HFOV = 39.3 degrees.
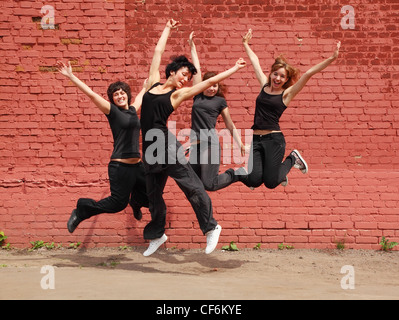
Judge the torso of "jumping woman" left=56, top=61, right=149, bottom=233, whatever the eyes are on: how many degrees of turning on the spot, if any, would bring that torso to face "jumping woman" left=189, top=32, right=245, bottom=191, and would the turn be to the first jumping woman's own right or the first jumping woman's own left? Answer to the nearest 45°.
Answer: approximately 45° to the first jumping woman's own left

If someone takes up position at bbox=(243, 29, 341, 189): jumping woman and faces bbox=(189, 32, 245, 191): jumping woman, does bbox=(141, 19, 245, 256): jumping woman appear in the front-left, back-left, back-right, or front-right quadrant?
front-left

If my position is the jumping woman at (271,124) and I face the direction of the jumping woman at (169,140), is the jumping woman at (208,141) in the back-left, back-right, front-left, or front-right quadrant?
front-right

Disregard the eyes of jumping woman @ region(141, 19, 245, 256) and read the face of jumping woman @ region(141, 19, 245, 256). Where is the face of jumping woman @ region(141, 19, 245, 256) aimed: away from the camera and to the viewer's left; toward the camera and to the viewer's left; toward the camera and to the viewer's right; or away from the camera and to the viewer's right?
toward the camera and to the viewer's right

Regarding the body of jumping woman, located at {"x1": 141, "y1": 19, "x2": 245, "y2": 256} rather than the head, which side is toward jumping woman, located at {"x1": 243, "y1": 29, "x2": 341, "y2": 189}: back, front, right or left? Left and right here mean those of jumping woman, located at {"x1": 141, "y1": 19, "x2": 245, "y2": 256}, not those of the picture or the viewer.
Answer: left

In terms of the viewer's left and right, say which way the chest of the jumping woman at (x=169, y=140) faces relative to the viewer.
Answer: facing the viewer

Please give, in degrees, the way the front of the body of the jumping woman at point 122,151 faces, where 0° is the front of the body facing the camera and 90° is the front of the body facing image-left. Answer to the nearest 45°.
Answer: approximately 315°

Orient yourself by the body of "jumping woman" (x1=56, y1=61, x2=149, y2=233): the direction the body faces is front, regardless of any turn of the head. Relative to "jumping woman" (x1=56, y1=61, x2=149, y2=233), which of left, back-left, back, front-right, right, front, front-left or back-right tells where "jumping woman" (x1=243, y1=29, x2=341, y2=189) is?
front-left
